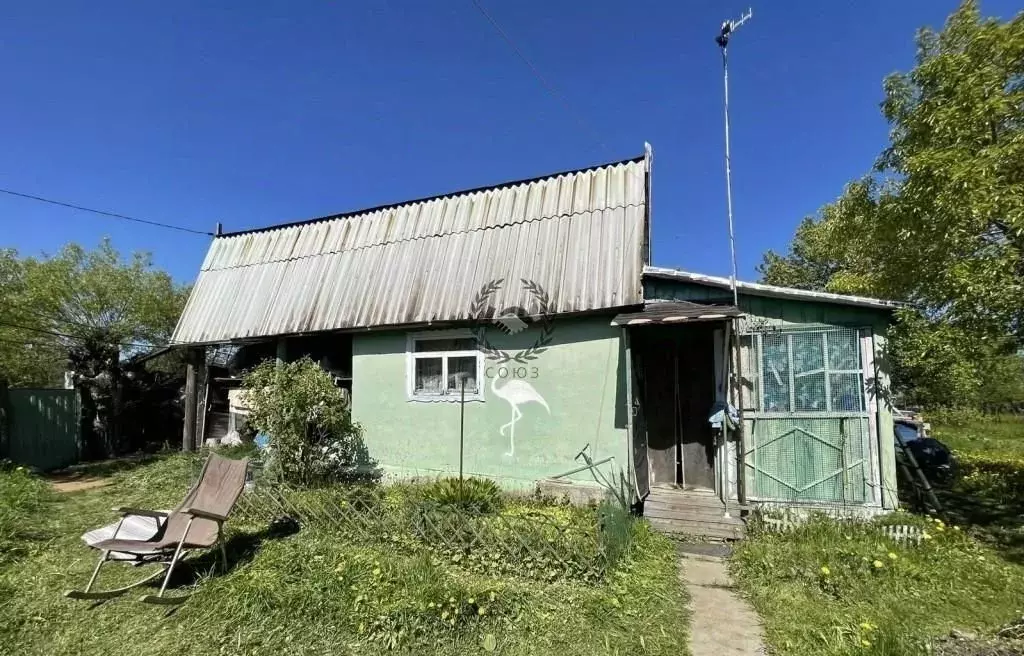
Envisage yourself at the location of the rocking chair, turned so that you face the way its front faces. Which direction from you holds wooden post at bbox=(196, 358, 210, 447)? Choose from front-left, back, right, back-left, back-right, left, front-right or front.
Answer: back-right

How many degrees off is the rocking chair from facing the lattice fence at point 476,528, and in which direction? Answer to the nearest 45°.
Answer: approximately 90° to its left

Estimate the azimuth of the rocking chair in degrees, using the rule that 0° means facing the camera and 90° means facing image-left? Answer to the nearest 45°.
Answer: approximately 45°

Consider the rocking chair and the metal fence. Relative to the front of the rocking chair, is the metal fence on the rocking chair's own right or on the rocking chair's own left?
on the rocking chair's own right

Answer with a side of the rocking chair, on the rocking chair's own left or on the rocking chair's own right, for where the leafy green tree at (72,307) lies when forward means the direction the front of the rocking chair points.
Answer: on the rocking chair's own right

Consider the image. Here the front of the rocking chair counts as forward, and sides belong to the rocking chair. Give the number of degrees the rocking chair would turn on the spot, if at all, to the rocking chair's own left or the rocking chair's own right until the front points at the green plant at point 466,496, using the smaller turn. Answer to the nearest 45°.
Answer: approximately 135° to the rocking chair's own left

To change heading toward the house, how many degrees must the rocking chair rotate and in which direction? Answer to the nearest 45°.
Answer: approximately 135° to its left
